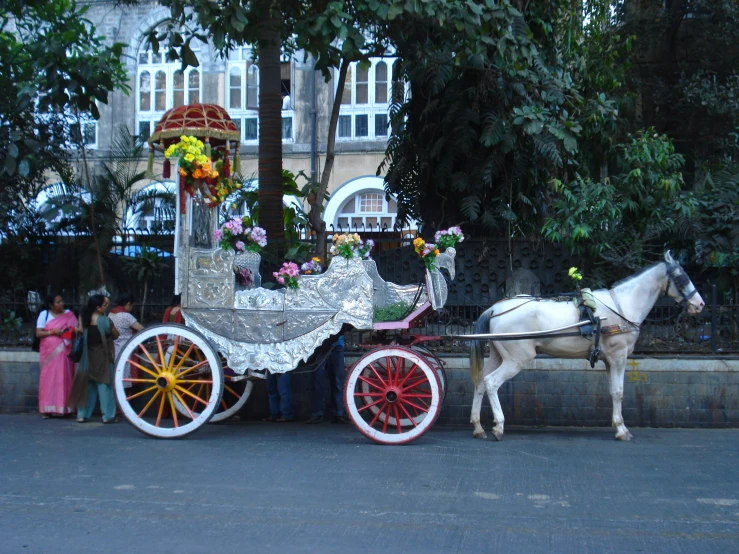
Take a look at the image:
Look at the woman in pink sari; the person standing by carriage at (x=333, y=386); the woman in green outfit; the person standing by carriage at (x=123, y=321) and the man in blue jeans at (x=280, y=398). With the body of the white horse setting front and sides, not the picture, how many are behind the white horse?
5

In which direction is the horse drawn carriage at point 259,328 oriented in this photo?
to the viewer's right

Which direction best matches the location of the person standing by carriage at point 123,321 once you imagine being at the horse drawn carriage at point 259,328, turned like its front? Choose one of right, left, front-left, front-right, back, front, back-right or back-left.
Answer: back-left

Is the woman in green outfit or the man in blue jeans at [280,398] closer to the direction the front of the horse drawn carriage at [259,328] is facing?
the man in blue jeans

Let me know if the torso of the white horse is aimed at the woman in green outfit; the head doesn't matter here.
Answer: no

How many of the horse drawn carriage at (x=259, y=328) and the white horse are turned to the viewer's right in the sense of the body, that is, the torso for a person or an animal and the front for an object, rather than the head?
2

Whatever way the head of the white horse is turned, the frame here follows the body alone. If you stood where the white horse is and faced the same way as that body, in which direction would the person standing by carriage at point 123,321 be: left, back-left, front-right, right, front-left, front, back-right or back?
back

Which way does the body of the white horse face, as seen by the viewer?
to the viewer's right

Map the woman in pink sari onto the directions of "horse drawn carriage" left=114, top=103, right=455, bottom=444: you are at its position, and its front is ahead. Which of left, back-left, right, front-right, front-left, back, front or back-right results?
back-left

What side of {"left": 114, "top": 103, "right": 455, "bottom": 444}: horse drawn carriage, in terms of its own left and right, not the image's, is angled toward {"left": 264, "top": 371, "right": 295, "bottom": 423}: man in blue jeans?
left

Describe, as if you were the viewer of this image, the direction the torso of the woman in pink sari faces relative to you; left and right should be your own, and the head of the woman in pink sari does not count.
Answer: facing the viewer and to the right of the viewer

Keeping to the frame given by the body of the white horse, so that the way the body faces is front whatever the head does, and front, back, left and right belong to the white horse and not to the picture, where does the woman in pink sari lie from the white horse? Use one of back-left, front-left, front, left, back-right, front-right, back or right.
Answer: back

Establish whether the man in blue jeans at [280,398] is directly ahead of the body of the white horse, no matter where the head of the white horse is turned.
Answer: no

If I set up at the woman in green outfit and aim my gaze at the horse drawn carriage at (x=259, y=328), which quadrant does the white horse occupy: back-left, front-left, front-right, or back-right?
front-left
